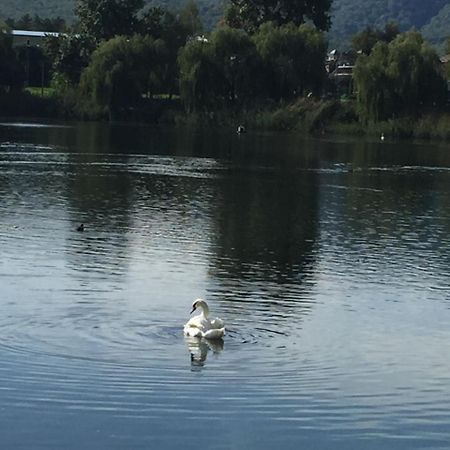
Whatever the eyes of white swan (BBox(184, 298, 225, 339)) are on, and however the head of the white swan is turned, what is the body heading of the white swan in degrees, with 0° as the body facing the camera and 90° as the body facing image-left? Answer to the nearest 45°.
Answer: approximately 45°
